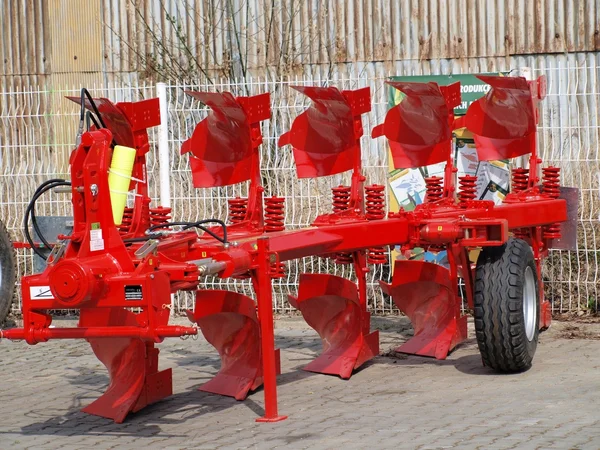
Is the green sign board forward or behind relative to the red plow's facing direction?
behind

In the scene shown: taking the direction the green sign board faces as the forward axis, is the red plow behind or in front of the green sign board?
in front

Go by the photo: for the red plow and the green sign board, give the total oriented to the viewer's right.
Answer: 0

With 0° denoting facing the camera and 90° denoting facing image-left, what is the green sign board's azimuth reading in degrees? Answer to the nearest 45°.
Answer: approximately 0°
